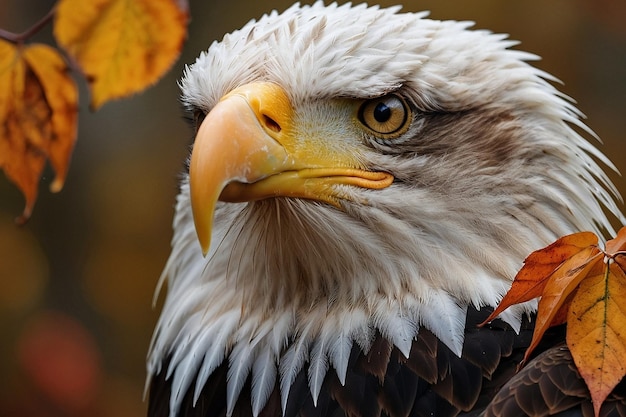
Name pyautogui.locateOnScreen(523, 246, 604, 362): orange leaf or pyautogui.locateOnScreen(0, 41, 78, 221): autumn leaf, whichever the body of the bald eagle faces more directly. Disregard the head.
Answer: the autumn leaf

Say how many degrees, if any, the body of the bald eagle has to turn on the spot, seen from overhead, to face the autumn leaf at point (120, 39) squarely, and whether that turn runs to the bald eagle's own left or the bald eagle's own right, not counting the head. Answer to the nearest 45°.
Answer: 0° — it already faces it

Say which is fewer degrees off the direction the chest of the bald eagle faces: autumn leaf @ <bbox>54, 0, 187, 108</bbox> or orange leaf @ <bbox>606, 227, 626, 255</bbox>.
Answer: the autumn leaf

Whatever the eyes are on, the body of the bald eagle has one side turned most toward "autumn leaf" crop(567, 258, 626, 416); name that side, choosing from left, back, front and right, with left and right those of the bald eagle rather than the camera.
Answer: left

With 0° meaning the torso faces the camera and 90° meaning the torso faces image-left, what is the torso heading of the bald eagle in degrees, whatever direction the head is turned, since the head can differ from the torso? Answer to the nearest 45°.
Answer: approximately 45°
